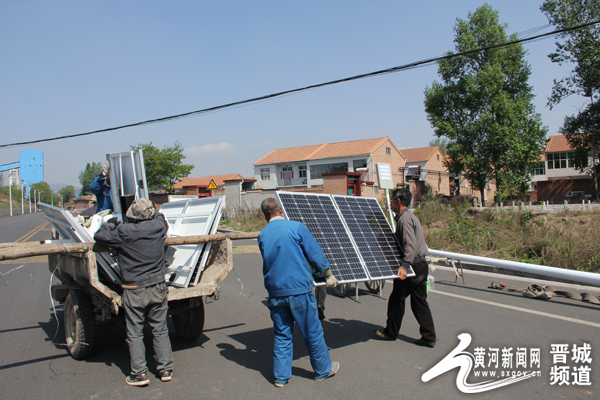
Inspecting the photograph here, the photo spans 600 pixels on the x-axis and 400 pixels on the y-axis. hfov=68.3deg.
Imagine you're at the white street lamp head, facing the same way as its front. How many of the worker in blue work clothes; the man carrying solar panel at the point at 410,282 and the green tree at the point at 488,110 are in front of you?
2

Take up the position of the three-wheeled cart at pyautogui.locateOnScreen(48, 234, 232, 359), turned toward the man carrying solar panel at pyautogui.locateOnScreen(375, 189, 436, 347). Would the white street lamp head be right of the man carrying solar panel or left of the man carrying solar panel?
left

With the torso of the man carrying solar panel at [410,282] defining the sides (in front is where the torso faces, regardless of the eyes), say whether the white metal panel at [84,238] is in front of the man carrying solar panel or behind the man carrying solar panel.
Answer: in front

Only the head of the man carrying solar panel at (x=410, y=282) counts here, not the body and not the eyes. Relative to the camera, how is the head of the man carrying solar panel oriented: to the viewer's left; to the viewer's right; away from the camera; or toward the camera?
to the viewer's left

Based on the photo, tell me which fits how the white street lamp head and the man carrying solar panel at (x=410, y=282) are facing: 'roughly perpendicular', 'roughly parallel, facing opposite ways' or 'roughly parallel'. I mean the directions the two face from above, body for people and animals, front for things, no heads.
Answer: roughly perpendicular

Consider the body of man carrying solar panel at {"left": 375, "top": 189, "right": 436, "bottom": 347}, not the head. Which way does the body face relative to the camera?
to the viewer's left

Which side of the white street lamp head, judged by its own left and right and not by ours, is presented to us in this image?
front

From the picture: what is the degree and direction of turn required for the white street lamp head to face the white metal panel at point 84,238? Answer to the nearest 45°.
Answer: approximately 45° to its right

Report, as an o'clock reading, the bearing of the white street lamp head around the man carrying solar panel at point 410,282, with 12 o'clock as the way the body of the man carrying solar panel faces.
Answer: The white street lamp head is roughly at 3 o'clock from the man carrying solar panel.

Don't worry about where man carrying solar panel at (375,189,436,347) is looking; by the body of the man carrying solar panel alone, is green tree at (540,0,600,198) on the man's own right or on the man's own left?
on the man's own right

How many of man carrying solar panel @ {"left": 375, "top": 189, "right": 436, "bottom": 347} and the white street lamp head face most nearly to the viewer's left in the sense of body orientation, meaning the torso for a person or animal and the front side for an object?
1

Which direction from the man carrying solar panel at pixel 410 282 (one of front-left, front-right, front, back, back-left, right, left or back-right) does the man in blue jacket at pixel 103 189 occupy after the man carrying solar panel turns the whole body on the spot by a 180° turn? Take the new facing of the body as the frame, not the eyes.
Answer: back

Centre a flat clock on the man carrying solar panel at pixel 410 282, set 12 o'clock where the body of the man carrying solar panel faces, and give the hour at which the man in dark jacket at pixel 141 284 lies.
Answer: The man in dark jacket is roughly at 11 o'clock from the man carrying solar panel.
